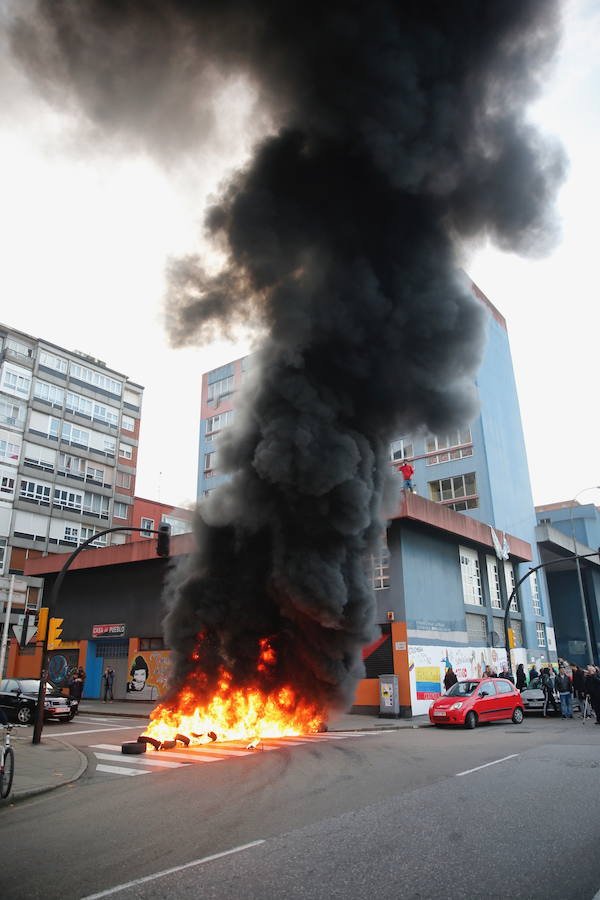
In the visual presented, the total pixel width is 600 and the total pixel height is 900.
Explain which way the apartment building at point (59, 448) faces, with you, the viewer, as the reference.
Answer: facing the viewer and to the right of the viewer

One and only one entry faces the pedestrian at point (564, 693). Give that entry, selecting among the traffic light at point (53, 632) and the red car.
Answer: the traffic light

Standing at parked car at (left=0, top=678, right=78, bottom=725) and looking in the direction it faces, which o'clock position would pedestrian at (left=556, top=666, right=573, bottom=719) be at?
The pedestrian is roughly at 11 o'clock from the parked car.

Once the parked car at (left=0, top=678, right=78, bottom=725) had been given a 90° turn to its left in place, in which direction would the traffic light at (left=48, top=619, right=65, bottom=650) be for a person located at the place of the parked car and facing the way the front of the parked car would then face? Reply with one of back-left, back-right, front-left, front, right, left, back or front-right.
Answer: back-right

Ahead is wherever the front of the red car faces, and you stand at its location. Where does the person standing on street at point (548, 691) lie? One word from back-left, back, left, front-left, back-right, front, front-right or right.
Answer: back

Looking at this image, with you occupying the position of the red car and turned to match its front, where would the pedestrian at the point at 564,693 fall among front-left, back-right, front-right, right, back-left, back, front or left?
back

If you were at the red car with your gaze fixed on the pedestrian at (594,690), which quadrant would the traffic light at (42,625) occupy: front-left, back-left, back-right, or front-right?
back-right

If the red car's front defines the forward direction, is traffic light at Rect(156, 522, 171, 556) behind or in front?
in front

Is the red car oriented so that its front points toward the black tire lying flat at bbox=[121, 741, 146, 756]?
yes

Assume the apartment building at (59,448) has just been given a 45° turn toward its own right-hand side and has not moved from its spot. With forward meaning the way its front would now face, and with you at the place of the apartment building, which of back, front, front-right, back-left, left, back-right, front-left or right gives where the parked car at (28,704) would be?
front

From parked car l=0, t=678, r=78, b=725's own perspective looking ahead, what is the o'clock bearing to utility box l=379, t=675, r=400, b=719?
The utility box is roughly at 11 o'clock from the parked car.

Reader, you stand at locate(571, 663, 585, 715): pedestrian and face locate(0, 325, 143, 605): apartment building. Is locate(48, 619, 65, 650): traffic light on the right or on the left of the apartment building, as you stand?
left

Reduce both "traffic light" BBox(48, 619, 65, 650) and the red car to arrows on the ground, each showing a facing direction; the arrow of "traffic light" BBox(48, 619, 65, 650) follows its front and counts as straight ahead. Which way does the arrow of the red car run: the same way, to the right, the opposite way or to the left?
the opposite way

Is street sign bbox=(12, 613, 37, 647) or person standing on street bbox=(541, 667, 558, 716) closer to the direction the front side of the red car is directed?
the street sign

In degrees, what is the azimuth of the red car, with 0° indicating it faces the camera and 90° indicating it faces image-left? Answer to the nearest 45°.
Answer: approximately 45°
